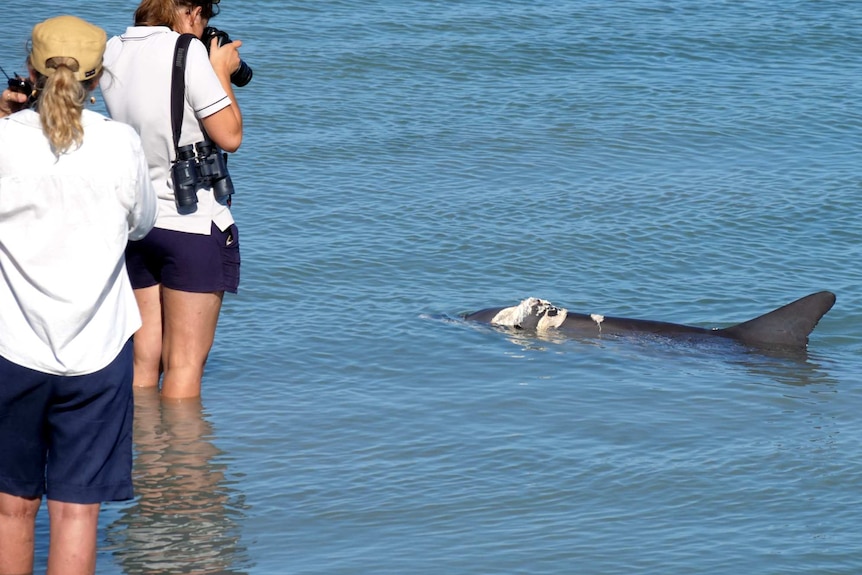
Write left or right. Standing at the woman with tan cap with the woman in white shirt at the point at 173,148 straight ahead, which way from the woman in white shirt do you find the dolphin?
right

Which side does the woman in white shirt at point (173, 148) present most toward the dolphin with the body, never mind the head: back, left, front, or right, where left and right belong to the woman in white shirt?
front

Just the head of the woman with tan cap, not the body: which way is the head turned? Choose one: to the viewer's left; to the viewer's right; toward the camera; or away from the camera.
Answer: away from the camera

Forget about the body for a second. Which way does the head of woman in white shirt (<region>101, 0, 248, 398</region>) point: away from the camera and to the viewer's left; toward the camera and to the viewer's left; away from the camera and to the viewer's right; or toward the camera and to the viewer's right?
away from the camera and to the viewer's right

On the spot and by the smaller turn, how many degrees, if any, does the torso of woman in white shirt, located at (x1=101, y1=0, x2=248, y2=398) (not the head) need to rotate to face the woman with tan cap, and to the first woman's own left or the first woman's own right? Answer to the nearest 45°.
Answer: approximately 135° to the first woman's own right

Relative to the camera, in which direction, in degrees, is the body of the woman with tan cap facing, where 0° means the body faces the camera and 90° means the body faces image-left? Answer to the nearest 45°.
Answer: approximately 180°

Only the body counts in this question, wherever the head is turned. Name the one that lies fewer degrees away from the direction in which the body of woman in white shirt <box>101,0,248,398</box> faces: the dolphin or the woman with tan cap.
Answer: the dolphin

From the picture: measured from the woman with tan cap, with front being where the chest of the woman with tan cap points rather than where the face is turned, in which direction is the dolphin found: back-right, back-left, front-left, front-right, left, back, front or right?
front-right

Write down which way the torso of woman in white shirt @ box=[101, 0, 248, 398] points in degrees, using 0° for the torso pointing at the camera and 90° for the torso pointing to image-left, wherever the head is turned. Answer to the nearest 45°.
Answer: approximately 225°

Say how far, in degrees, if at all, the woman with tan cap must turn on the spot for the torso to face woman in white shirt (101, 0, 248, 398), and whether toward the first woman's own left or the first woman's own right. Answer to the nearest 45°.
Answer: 0° — they already face them

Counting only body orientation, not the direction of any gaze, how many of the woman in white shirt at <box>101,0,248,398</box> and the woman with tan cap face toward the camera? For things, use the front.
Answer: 0
